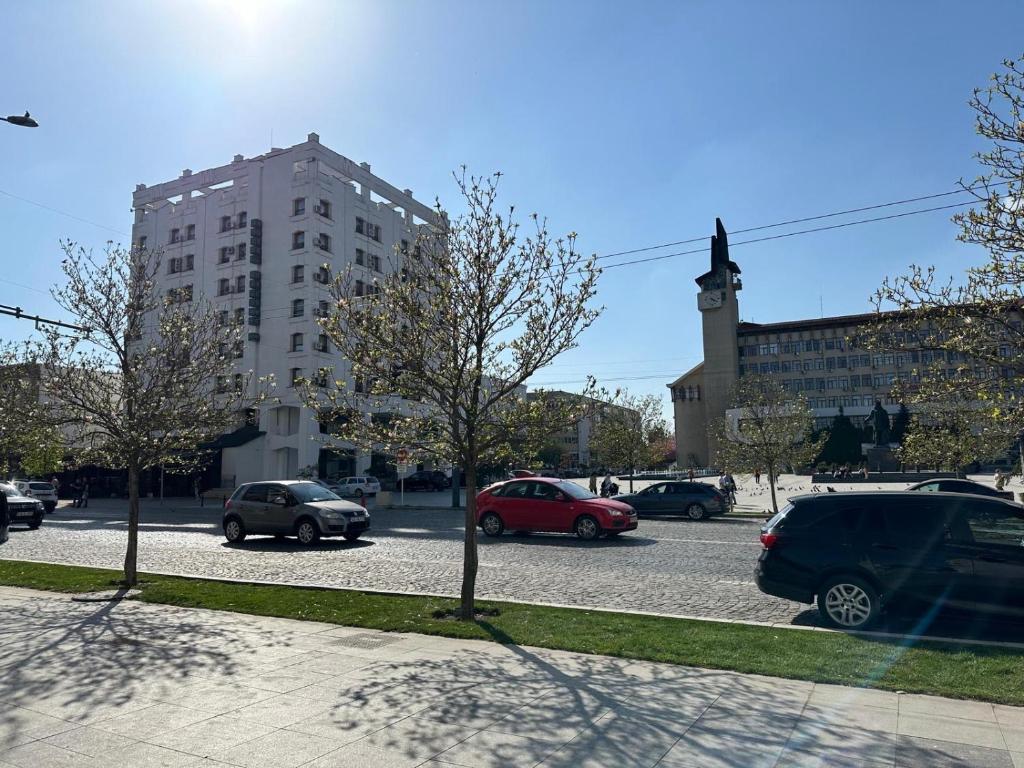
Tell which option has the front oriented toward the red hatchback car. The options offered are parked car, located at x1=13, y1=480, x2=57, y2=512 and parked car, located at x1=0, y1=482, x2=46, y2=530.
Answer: parked car, located at x1=0, y1=482, x2=46, y2=530

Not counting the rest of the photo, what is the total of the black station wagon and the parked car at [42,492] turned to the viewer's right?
1

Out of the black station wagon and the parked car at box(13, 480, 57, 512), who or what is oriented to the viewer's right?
the black station wagon

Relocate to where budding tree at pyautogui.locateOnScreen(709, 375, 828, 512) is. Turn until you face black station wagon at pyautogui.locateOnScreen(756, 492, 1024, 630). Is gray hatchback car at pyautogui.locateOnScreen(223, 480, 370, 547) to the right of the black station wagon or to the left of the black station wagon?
right

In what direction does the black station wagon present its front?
to the viewer's right

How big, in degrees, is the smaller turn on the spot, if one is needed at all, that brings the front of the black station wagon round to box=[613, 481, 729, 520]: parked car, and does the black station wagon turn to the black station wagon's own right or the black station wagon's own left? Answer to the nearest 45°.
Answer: approximately 90° to the black station wagon's own left

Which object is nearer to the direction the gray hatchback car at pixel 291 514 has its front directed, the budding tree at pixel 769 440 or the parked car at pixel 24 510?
the budding tree

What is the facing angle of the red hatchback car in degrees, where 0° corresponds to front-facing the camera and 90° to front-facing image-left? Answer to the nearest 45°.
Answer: approximately 315°
